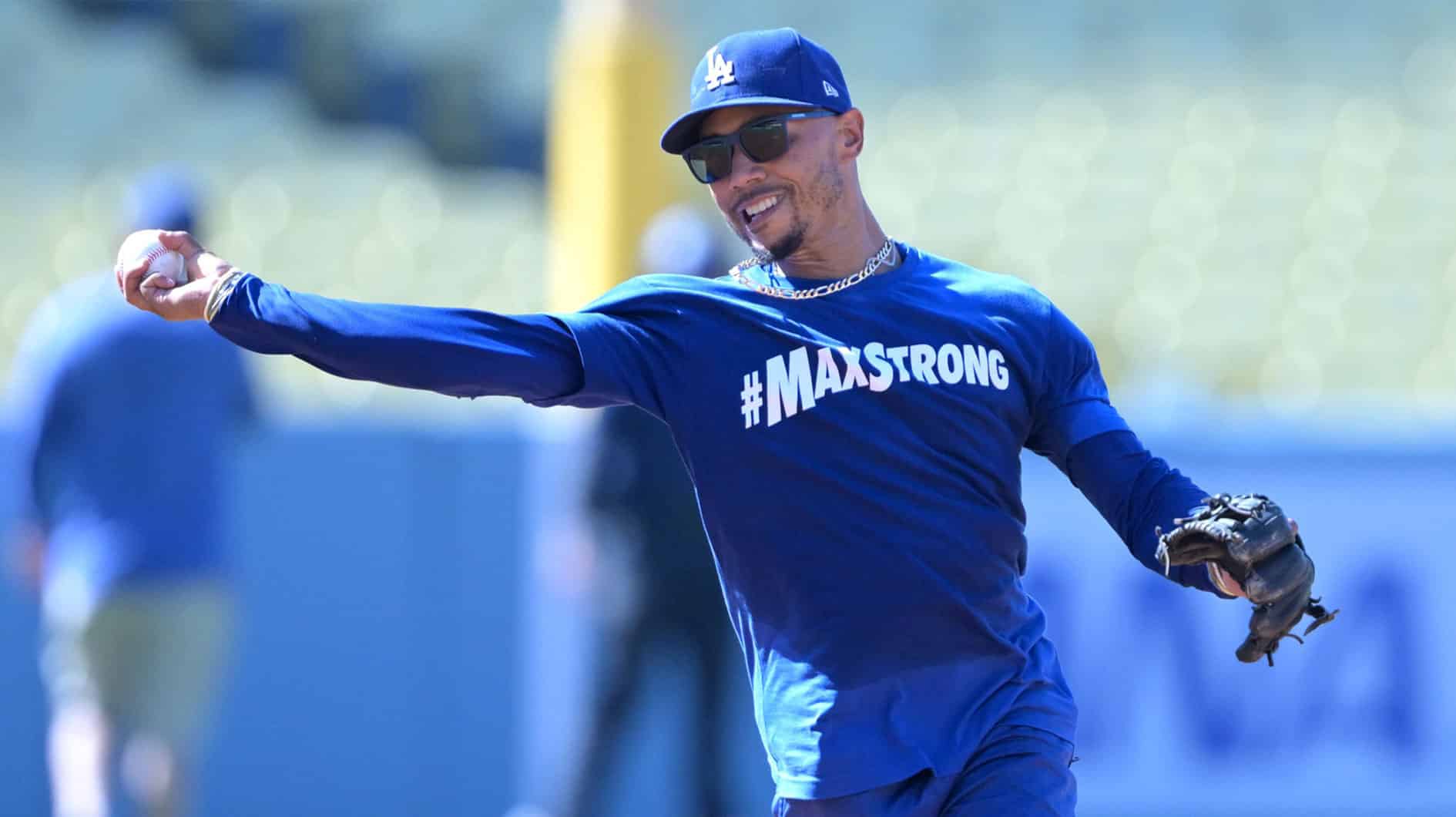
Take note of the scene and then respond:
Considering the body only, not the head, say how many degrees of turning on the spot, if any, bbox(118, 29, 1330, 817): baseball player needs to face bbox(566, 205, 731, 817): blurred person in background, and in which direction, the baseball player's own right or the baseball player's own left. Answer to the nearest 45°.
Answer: approximately 180°

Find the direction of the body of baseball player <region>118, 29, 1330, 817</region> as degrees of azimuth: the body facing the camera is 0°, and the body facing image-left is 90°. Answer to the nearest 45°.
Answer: approximately 0°

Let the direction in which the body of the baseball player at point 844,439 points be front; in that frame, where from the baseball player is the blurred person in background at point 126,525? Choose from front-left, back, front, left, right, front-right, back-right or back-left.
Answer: back-right

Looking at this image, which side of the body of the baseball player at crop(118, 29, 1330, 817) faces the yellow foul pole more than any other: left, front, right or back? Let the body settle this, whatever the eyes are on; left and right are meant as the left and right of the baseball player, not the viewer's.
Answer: back
